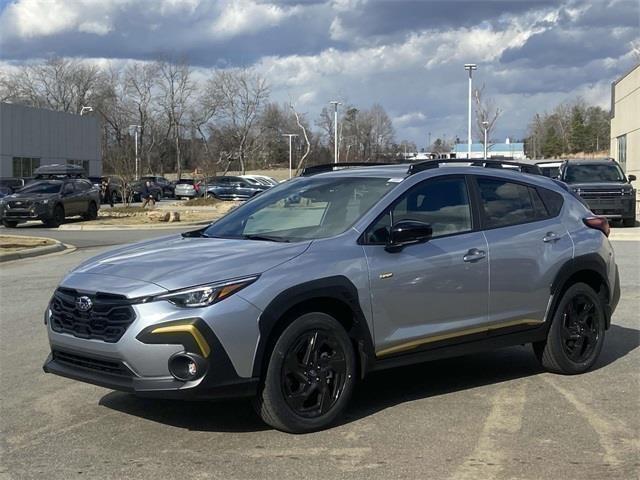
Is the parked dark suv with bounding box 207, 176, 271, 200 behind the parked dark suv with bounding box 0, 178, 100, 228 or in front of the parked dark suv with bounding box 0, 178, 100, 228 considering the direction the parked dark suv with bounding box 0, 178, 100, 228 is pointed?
behind

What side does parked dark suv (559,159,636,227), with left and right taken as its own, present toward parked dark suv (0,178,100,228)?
right

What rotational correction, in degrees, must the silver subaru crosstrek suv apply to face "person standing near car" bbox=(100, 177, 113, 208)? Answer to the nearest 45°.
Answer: approximately 135° to its right

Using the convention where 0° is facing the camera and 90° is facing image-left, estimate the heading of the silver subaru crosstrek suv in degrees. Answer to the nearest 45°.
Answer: approximately 45°

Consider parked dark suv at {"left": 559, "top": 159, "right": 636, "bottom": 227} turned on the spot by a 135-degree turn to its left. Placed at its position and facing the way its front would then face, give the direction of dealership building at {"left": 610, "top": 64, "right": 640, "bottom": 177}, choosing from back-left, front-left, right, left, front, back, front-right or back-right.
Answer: front-left

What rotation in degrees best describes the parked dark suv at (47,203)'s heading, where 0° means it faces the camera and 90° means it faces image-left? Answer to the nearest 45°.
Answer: approximately 45°

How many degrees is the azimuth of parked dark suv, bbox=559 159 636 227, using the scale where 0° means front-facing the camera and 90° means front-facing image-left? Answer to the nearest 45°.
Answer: approximately 0°

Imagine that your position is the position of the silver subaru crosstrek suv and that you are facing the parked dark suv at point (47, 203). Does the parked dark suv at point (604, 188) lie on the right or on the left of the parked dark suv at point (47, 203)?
right
